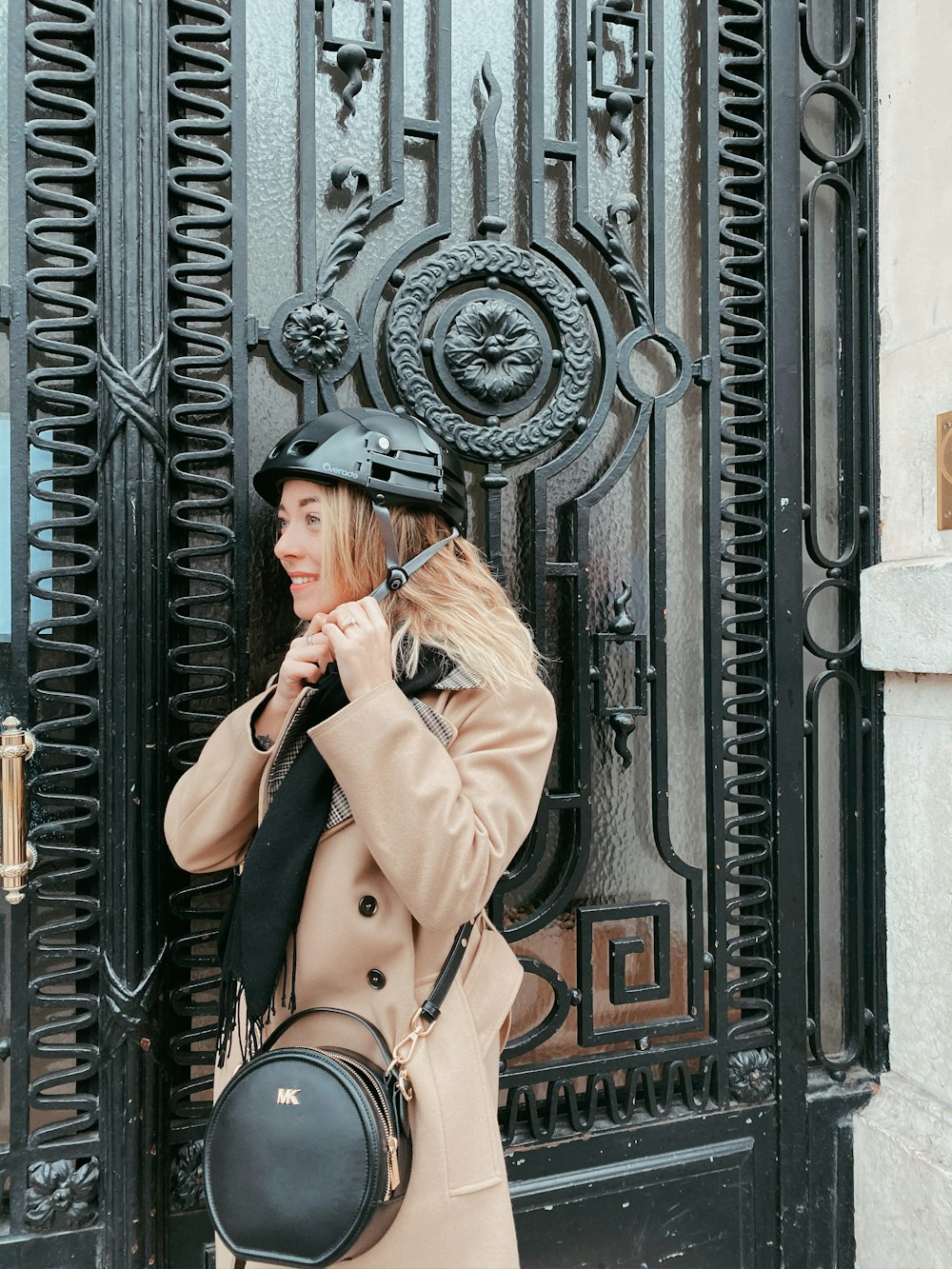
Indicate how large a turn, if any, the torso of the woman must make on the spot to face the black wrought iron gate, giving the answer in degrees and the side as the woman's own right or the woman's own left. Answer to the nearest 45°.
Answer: approximately 180°

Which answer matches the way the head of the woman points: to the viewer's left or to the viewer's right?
to the viewer's left

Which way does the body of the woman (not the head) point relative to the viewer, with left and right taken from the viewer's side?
facing the viewer and to the left of the viewer
